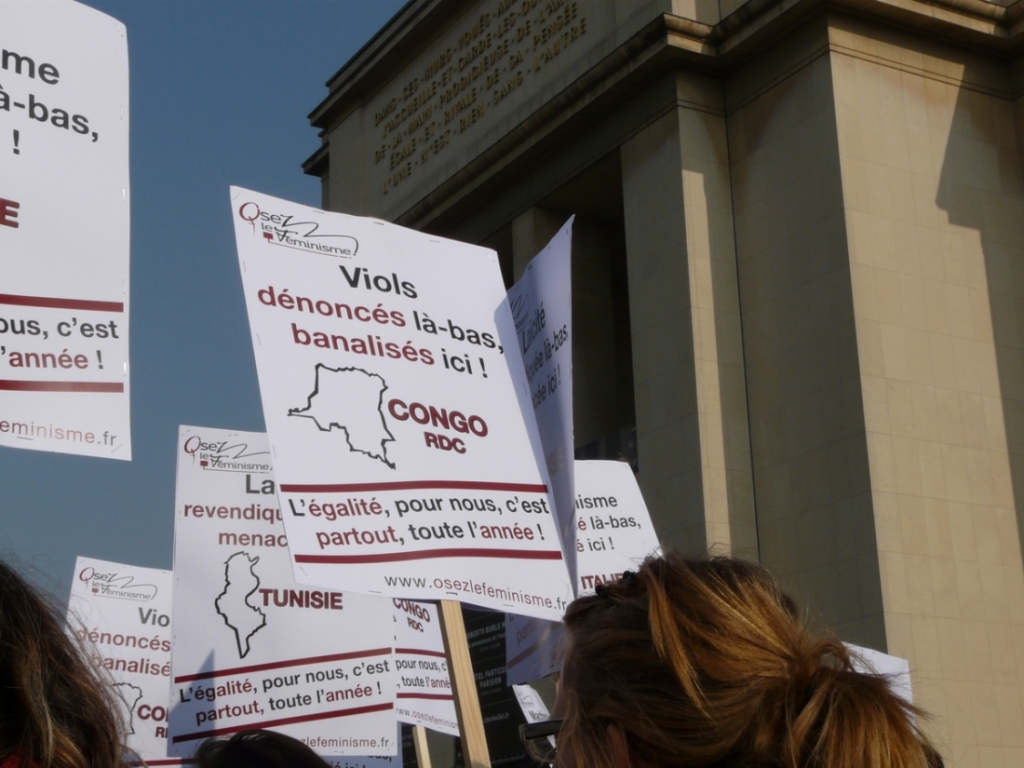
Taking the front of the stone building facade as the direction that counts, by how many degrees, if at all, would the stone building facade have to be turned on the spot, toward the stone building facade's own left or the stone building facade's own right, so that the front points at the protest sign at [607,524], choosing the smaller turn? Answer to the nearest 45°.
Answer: approximately 45° to the stone building facade's own left

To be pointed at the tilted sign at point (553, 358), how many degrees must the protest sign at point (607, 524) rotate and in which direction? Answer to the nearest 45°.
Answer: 0° — it already faces it

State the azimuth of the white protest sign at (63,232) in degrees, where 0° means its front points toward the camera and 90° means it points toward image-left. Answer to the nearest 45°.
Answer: approximately 0°

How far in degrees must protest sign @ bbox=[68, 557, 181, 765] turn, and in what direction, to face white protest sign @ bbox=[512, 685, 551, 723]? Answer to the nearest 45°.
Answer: approximately 135° to its left
